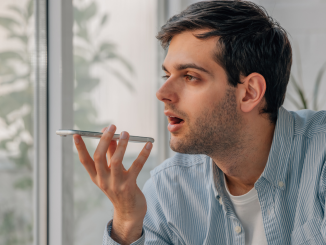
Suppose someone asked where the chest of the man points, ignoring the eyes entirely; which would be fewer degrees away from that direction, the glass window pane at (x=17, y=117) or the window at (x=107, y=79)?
the glass window pane

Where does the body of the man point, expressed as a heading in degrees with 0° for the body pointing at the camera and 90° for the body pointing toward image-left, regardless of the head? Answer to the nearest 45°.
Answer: approximately 45°

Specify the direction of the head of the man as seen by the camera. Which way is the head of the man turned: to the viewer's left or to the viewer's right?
to the viewer's left

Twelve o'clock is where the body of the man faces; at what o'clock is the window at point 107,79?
The window is roughly at 3 o'clock from the man.

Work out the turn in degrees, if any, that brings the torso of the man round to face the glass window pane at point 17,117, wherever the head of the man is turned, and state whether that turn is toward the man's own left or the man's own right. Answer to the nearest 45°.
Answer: approximately 45° to the man's own right
